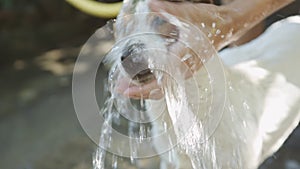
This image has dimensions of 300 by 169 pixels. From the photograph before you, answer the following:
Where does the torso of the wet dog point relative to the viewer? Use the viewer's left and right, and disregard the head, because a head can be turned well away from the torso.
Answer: facing the viewer and to the left of the viewer
